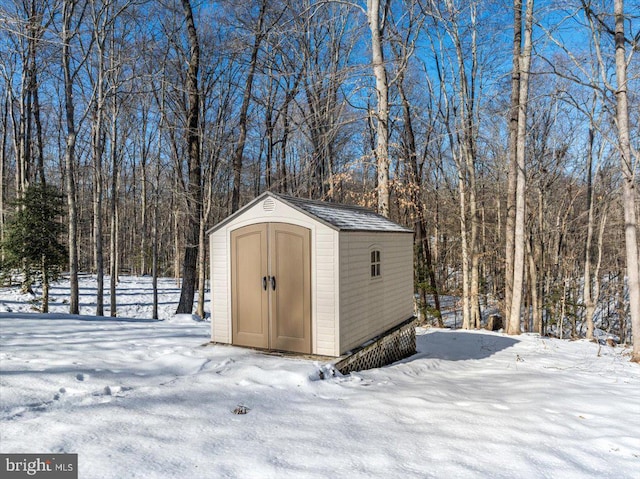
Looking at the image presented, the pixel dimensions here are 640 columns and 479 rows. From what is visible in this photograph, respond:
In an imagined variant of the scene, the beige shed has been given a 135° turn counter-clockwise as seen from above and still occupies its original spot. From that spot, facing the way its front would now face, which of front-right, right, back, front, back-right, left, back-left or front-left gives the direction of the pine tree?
back-left

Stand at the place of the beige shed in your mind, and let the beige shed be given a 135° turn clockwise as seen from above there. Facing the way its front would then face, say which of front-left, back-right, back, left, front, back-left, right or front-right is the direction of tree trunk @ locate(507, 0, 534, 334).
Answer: front-right

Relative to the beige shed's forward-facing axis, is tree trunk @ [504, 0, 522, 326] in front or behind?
behind

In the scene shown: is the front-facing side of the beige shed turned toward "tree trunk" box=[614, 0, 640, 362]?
no

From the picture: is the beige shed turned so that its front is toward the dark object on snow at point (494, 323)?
no

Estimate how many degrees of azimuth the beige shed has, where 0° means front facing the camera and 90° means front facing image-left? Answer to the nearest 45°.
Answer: approximately 45°

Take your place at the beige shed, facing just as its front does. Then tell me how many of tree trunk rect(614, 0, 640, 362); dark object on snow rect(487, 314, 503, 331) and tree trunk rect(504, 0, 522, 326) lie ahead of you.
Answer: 0

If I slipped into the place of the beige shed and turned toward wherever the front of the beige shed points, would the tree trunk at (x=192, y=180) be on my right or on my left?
on my right

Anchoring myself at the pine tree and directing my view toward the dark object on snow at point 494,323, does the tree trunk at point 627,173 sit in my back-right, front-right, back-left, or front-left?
front-right
